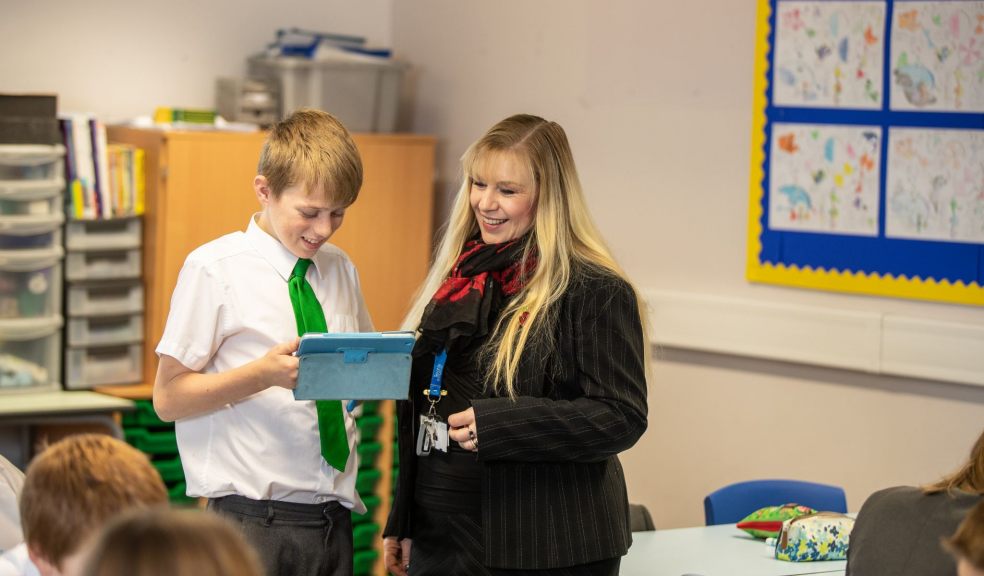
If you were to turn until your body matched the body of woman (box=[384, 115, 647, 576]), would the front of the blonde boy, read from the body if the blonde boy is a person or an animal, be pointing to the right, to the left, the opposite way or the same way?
to the left

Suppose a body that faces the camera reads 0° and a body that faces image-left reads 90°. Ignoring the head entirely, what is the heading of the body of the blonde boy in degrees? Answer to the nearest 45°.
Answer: approximately 315°

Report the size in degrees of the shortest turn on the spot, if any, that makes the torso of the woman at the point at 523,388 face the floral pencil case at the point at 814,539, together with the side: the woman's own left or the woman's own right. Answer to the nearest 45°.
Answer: approximately 180°

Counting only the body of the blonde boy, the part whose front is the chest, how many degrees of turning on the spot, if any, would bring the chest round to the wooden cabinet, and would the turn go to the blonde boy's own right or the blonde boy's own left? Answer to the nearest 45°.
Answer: approximately 135° to the blonde boy's own left

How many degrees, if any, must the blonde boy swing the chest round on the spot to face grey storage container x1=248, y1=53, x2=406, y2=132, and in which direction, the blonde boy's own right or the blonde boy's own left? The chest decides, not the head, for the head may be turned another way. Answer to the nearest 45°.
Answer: approximately 135° to the blonde boy's own left

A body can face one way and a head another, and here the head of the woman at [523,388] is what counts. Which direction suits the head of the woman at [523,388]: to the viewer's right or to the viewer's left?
to the viewer's left

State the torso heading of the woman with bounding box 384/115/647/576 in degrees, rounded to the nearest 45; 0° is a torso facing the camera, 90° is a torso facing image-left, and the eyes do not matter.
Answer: approximately 45°
